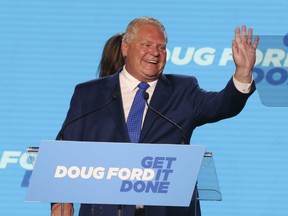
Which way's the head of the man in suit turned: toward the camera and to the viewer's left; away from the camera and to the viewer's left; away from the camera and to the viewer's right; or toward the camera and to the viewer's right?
toward the camera and to the viewer's right

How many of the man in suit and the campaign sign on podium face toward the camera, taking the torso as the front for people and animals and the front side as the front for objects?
2

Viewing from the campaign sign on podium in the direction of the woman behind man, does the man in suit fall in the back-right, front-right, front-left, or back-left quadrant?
front-right

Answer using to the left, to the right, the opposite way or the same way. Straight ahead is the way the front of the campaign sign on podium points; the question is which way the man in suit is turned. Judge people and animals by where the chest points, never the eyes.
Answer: the same way

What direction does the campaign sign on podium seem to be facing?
toward the camera

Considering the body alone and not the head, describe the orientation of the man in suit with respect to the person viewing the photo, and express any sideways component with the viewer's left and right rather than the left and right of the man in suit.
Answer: facing the viewer
